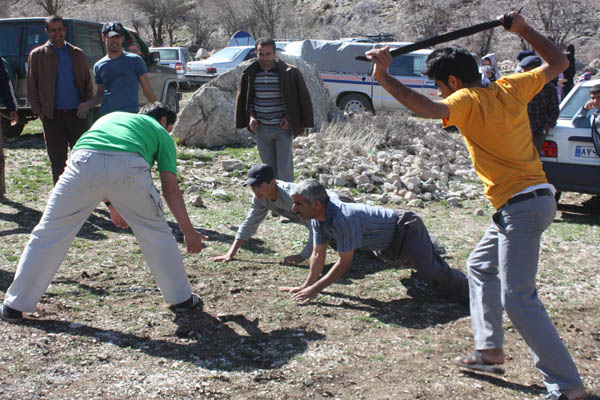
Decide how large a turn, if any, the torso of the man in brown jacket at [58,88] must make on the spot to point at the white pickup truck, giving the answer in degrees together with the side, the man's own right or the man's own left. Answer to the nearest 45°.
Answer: approximately 135° to the man's own left

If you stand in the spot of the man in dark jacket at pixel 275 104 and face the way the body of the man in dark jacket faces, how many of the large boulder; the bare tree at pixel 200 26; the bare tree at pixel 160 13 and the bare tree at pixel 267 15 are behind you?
4

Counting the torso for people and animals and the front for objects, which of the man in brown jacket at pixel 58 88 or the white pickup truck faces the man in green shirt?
the man in brown jacket

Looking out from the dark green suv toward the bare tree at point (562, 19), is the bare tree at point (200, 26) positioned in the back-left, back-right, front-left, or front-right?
front-left

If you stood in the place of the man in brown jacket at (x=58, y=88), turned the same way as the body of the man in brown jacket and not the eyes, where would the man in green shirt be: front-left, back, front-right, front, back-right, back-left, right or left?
front

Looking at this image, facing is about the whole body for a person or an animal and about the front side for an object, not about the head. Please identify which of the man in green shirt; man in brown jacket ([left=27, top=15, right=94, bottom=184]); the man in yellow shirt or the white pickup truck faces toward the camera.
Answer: the man in brown jacket

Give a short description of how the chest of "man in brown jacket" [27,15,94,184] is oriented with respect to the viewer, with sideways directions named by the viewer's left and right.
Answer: facing the viewer

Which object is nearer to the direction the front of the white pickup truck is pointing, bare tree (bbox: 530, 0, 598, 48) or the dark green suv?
the bare tree

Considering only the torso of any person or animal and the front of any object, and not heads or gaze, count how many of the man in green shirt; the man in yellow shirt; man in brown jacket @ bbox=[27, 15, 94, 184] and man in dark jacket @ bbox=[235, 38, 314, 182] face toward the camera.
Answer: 2

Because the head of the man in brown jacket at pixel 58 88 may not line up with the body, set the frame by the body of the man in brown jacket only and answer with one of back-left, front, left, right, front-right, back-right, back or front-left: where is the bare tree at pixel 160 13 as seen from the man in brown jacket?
back

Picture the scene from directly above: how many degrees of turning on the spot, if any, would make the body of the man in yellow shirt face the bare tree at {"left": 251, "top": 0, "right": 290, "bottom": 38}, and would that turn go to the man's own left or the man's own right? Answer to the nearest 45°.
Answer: approximately 45° to the man's own right

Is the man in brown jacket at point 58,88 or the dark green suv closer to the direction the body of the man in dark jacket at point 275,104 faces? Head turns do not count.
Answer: the man in brown jacket

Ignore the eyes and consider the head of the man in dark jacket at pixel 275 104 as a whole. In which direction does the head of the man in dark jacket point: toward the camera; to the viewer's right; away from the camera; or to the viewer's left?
toward the camera

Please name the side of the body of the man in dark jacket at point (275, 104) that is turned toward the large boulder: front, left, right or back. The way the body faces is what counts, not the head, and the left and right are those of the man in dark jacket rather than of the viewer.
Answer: back

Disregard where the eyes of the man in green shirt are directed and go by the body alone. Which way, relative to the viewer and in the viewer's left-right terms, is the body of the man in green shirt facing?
facing away from the viewer and to the right of the viewer

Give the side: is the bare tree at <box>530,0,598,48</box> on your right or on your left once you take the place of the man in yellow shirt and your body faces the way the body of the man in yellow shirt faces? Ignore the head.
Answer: on your right

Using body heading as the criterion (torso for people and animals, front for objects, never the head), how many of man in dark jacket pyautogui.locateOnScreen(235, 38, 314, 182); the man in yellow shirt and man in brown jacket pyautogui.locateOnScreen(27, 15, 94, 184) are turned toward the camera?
2

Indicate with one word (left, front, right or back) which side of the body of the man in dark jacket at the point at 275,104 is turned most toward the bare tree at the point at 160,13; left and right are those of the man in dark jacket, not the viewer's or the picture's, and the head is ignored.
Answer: back

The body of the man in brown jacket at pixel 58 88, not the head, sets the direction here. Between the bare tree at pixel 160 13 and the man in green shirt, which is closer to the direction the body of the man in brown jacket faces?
the man in green shirt

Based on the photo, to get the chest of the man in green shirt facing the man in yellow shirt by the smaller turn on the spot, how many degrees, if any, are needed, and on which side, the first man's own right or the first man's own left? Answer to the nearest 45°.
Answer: approximately 90° to the first man's own right

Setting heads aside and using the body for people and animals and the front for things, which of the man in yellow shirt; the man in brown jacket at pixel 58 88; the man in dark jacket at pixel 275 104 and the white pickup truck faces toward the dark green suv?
the man in yellow shirt

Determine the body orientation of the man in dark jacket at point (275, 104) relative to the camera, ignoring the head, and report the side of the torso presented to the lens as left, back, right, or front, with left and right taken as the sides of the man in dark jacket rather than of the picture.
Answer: front

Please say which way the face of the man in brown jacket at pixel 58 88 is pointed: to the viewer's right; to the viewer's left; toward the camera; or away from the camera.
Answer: toward the camera
